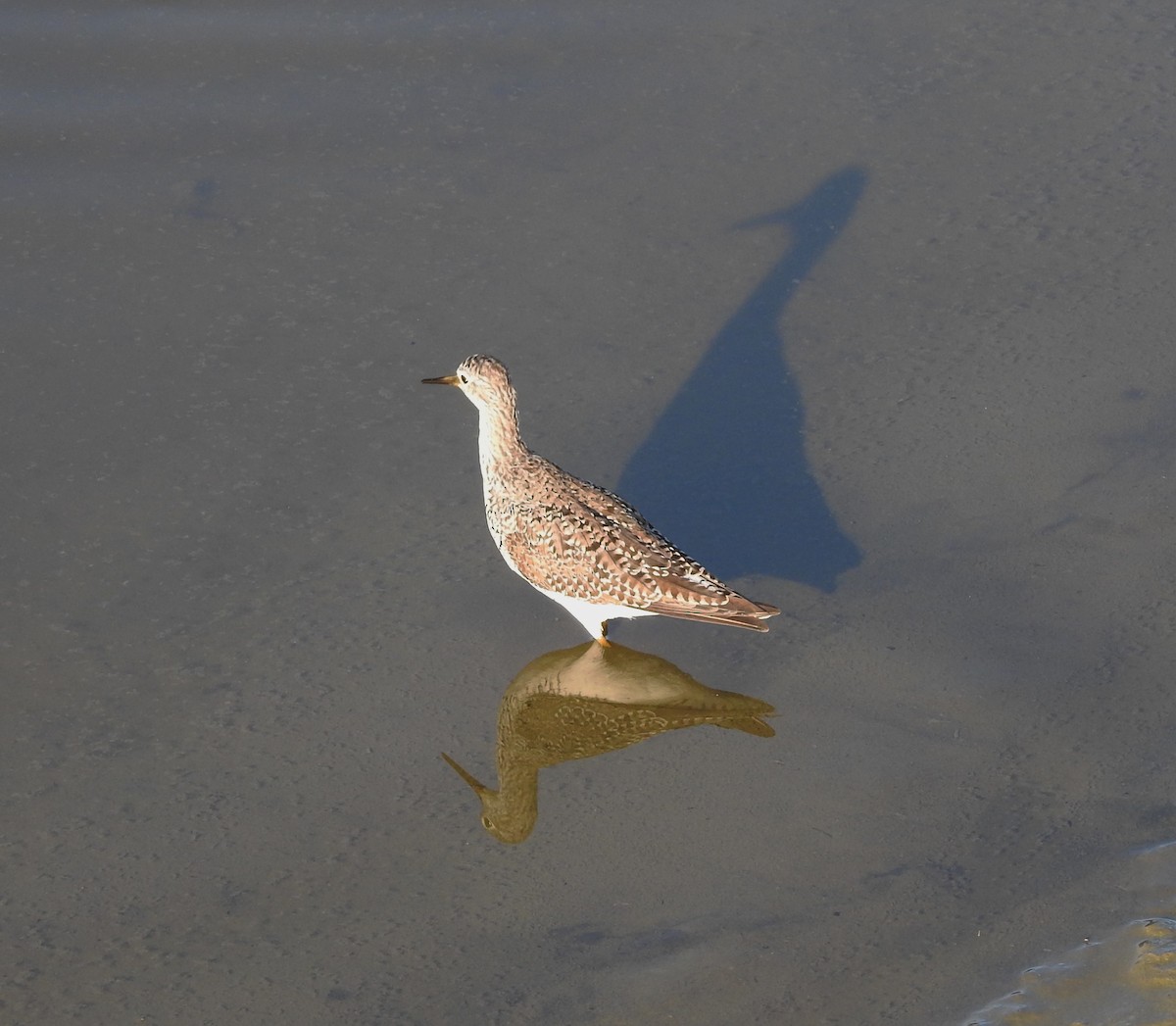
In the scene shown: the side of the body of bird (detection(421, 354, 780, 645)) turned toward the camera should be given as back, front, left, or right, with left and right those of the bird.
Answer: left
